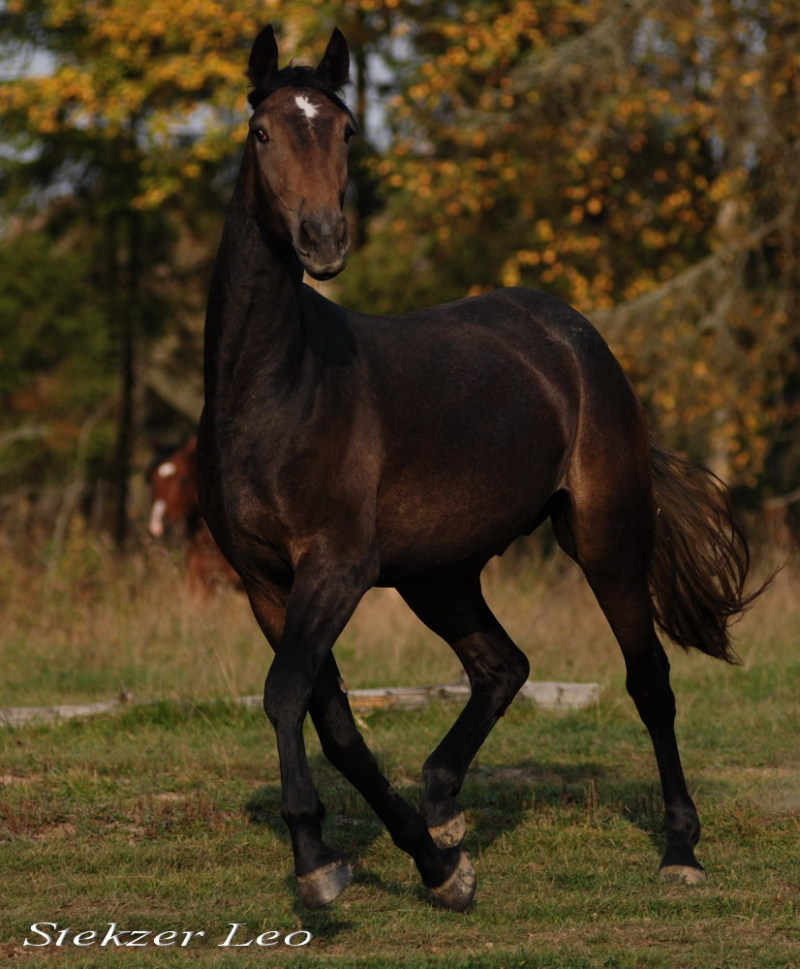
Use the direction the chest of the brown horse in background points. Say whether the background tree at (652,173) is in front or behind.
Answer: behind

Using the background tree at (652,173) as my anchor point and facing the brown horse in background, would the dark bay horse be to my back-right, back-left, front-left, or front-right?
front-left

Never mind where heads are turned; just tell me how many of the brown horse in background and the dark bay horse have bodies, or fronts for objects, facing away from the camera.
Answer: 0

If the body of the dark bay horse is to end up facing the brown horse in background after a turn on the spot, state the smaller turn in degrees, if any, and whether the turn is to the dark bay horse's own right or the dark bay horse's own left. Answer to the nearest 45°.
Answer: approximately 135° to the dark bay horse's own right

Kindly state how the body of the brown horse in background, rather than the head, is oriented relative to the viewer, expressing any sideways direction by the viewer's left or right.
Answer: facing the viewer and to the left of the viewer

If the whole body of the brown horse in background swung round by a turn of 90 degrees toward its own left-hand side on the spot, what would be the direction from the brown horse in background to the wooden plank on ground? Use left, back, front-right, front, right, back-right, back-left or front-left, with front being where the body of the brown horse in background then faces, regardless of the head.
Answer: front-right

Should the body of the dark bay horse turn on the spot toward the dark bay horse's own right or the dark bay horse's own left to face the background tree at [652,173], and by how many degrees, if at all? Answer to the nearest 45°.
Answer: approximately 135° to the dark bay horse's own right

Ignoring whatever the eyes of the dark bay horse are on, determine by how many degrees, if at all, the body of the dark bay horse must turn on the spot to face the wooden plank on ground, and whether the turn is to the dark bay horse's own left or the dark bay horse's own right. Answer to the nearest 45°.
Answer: approximately 135° to the dark bay horse's own right
